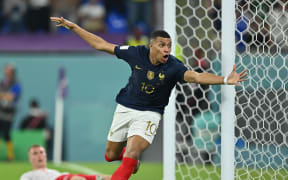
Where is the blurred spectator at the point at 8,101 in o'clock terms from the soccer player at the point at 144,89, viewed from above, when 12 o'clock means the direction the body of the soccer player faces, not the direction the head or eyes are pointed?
The blurred spectator is roughly at 5 o'clock from the soccer player.

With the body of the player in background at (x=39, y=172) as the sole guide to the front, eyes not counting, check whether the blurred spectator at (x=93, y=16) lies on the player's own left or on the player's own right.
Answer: on the player's own left

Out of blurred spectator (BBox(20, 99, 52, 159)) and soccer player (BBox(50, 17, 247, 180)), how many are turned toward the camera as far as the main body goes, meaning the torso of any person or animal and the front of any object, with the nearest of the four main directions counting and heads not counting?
2

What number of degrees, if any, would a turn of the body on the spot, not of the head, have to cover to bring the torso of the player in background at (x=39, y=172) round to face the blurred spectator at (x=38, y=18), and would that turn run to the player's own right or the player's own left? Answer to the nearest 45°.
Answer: approximately 135° to the player's own left

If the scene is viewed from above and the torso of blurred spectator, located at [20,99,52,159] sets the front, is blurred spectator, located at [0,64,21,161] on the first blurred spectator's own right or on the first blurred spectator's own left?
on the first blurred spectator's own right

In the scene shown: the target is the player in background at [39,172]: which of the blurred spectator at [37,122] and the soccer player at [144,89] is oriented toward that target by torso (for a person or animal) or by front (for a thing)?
the blurred spectator

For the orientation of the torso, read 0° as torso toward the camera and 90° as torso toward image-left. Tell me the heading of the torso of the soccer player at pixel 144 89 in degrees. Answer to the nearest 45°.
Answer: approximately 0°

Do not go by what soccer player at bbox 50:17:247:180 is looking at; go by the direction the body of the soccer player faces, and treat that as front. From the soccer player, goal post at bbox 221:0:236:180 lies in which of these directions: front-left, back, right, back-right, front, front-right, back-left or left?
left

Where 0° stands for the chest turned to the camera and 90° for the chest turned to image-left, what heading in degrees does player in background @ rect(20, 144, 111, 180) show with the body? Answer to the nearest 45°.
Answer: approximately 315°

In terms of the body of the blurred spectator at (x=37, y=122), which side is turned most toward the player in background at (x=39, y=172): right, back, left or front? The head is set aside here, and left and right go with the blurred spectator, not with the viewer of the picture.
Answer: front
